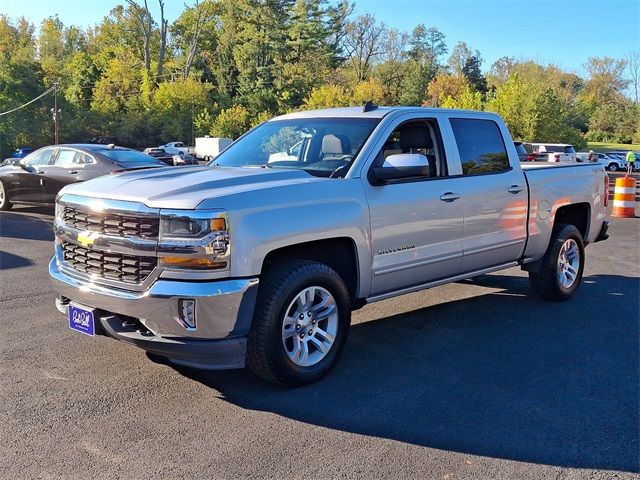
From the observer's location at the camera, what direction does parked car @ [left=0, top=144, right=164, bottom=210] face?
facing away from the viewer and to the left of the viewer

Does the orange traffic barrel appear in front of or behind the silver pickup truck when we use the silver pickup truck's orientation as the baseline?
behind

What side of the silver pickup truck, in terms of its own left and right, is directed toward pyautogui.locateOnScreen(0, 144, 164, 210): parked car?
right

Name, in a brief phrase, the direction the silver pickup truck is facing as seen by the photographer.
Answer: facing the viewer and to the left of the viewer

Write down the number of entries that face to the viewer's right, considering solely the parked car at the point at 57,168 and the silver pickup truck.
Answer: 0

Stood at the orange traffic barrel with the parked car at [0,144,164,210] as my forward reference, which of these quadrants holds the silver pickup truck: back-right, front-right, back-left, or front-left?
front-left

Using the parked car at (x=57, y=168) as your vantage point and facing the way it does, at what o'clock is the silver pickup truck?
The silver pickup truck is roughly at 7 o'clock from the parked car.

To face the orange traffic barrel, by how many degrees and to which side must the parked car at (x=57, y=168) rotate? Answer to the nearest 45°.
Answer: approximately 135° to its right
